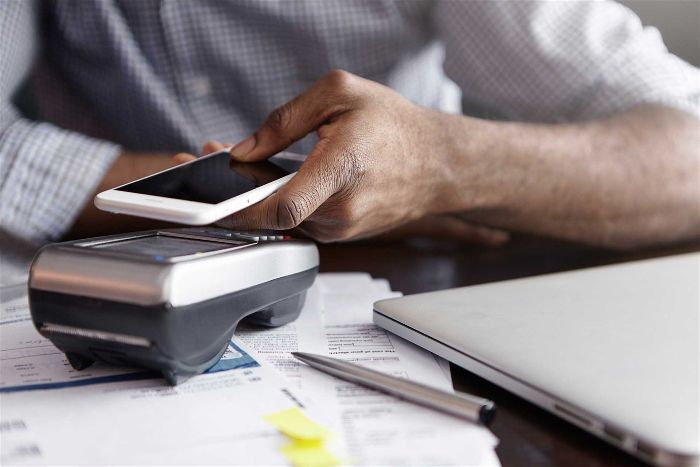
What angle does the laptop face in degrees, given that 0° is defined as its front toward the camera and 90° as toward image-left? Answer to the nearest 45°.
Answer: approximately 135°
